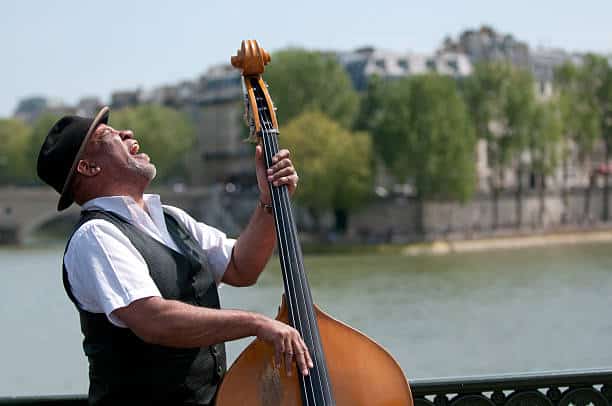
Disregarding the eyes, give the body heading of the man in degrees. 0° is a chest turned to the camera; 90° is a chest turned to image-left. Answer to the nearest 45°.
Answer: approximately 315°

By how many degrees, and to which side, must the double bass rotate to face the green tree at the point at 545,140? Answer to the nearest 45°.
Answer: approximately 180°

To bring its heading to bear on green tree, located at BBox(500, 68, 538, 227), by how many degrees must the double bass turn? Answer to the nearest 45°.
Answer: approximately 180°

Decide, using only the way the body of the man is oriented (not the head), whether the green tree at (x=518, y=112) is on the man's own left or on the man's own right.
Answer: on the man's own left

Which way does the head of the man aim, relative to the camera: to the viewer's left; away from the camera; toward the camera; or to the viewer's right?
to the viewer's right

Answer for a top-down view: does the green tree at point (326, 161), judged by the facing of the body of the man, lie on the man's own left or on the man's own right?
on the man's own left

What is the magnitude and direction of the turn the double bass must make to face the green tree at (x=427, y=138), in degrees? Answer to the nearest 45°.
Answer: approximately 180°

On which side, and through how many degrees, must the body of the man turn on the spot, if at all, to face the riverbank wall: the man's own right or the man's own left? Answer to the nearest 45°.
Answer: approximately 135° to the man's own left

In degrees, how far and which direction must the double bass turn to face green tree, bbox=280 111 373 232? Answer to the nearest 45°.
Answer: approximately 180°
